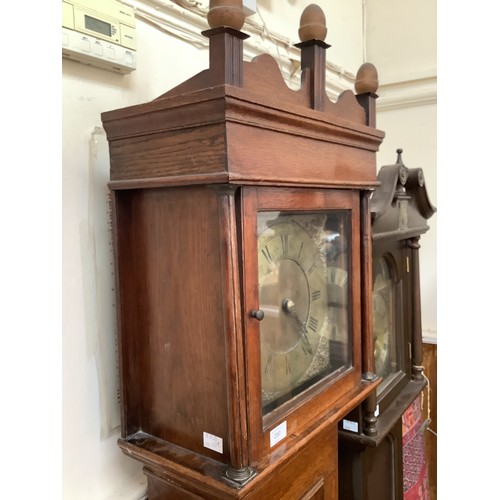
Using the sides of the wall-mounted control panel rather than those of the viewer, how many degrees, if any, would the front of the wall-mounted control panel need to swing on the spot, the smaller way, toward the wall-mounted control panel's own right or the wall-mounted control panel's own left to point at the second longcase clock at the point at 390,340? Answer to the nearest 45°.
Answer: approximately 45° to the wall-mounted control panel's own left

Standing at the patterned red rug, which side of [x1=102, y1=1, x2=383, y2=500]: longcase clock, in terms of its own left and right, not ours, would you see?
left

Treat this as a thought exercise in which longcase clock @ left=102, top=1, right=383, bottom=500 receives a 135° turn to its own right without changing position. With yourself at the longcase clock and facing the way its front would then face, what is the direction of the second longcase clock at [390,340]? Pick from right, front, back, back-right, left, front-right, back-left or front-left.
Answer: back-right

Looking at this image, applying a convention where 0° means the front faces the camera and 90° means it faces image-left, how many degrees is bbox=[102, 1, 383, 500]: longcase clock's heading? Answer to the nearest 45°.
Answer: approximately 315°

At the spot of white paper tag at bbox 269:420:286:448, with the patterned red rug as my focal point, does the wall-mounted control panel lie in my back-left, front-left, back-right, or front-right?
back-left

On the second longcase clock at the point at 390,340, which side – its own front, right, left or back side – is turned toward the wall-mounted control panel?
right

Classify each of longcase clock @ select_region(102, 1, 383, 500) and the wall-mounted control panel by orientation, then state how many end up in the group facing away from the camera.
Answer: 0

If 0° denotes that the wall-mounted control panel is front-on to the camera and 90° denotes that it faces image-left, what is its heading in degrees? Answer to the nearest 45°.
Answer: approximately 315°

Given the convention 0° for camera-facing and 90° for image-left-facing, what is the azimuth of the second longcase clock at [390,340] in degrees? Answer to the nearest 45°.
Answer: approximately 315°
